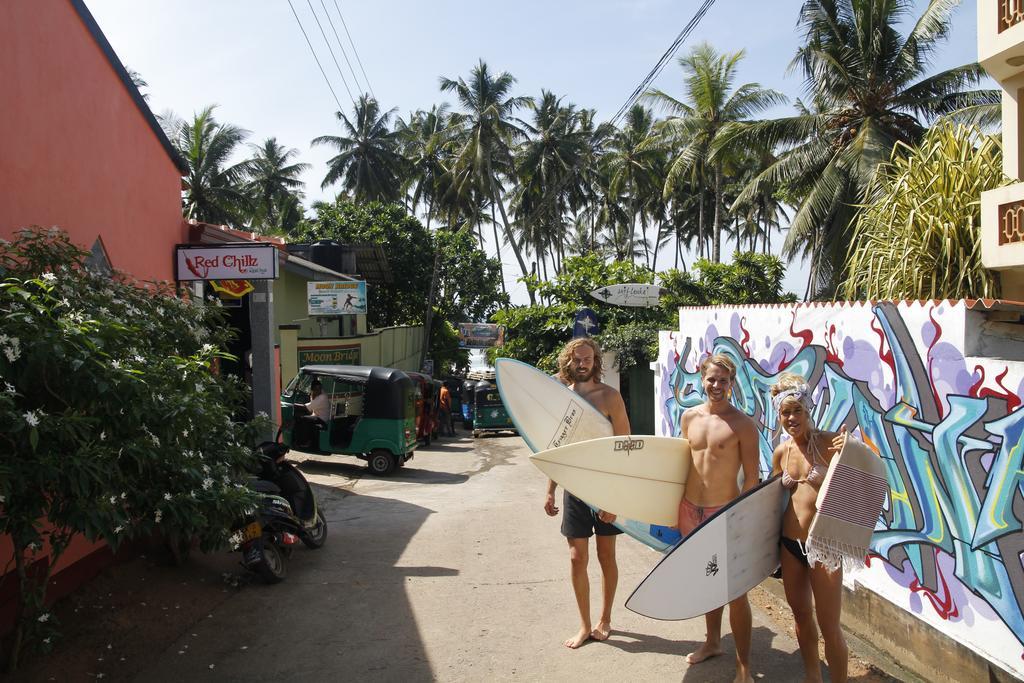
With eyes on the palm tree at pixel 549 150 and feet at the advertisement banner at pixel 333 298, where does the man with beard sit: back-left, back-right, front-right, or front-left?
back-right

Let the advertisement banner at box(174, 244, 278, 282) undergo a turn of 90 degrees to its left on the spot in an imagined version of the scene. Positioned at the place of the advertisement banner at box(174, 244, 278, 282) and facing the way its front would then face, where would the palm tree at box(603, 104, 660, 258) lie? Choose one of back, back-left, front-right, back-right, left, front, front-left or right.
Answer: front-left

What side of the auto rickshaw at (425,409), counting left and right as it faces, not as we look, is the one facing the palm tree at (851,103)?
back

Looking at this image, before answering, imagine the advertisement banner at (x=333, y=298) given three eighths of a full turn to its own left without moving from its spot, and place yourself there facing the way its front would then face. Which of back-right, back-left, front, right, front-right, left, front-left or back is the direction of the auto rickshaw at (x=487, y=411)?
front-right

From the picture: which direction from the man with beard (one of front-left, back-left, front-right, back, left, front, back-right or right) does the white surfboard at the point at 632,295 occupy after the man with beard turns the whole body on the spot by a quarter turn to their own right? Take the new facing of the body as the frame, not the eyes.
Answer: right

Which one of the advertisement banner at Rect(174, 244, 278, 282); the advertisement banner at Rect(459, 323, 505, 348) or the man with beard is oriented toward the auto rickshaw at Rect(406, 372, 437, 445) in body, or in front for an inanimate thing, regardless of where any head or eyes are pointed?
the advertisement banner at Rect(459, 323, 505, 348)

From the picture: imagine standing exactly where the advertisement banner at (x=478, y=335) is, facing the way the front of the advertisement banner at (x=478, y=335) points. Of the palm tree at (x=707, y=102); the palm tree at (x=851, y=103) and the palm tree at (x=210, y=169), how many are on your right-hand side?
1
